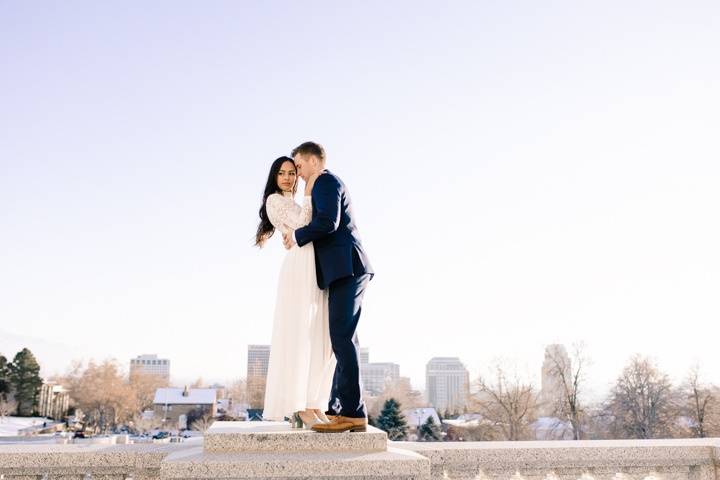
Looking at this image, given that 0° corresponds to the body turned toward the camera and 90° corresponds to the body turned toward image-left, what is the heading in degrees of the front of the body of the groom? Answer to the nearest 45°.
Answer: approximately 90°
